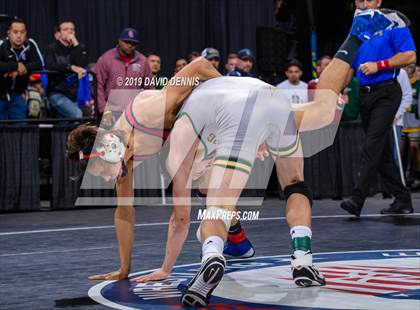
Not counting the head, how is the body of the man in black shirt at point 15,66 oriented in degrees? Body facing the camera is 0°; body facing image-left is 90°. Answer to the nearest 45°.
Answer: approximately 0°

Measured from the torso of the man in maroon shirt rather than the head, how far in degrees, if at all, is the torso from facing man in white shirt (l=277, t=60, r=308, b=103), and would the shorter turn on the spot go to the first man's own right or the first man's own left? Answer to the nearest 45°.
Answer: approximately 135° to the first man's own left

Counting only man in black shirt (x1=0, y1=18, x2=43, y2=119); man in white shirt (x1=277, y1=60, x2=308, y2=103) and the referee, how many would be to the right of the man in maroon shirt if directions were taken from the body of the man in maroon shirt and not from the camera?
1

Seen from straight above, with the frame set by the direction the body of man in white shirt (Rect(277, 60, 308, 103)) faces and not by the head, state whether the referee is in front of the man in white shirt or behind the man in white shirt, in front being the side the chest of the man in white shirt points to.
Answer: in front

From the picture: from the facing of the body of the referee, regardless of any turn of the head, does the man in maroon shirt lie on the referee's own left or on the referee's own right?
on the referee's own right

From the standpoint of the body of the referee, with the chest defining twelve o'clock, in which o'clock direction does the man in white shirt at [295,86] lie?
The man in white shirt is roughly at 4 o'clock from the referee.

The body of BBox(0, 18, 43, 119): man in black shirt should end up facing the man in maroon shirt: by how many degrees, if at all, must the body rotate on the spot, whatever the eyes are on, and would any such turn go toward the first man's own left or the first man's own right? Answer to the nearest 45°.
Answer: approximately 90° to the first man's own left

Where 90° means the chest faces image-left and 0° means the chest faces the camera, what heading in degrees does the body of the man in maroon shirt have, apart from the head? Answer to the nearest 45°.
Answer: approximately 0°

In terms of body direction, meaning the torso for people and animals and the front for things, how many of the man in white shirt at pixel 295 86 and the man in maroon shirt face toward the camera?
2

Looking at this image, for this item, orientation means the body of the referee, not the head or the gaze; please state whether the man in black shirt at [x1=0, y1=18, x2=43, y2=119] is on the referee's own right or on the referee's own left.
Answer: on the referee's own right

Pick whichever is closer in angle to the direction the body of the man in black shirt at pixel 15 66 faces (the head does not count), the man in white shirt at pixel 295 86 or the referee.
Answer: the referee
